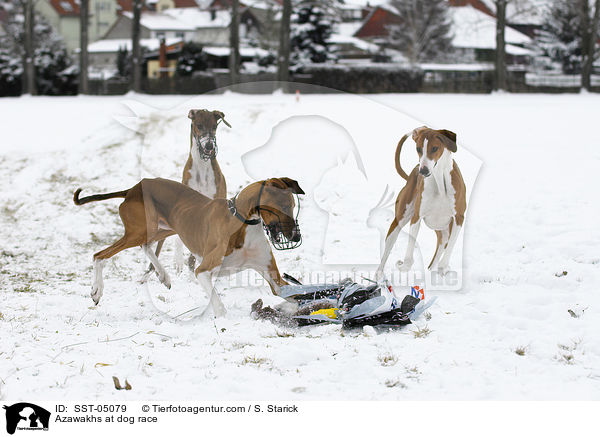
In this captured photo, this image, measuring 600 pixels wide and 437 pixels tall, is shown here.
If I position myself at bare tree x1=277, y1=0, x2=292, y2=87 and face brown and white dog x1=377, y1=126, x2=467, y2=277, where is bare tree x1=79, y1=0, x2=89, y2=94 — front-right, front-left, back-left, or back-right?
back-right

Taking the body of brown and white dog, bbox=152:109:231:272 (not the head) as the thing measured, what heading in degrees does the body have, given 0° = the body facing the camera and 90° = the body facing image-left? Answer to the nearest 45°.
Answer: approximately 0°

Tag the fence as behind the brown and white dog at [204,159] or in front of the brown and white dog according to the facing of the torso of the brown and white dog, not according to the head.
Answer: behind

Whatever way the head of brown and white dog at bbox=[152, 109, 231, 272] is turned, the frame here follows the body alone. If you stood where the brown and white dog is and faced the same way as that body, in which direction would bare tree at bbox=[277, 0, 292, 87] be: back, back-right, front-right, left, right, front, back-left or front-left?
back

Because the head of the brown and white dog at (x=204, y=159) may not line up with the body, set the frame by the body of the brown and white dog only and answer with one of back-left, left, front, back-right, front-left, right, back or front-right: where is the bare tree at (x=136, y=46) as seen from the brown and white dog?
back

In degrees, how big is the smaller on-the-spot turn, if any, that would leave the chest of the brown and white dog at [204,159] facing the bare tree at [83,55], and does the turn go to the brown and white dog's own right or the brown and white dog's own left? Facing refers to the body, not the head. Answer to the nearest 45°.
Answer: approximately 180°

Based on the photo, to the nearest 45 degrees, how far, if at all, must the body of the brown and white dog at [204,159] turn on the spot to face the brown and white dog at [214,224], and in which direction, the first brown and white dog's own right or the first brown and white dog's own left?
0° — it already faces it

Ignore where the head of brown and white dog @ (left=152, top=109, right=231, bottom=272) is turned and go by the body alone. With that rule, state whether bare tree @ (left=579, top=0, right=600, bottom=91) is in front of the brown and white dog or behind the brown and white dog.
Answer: behind

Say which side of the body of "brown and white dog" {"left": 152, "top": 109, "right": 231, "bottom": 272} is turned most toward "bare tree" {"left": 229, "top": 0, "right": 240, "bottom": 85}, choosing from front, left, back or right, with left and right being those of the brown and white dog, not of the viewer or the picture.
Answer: back

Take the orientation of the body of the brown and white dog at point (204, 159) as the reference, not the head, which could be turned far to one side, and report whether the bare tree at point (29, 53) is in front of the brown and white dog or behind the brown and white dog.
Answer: behind

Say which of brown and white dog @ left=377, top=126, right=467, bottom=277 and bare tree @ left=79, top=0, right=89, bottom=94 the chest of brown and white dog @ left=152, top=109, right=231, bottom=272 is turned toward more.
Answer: the brown and white dog
